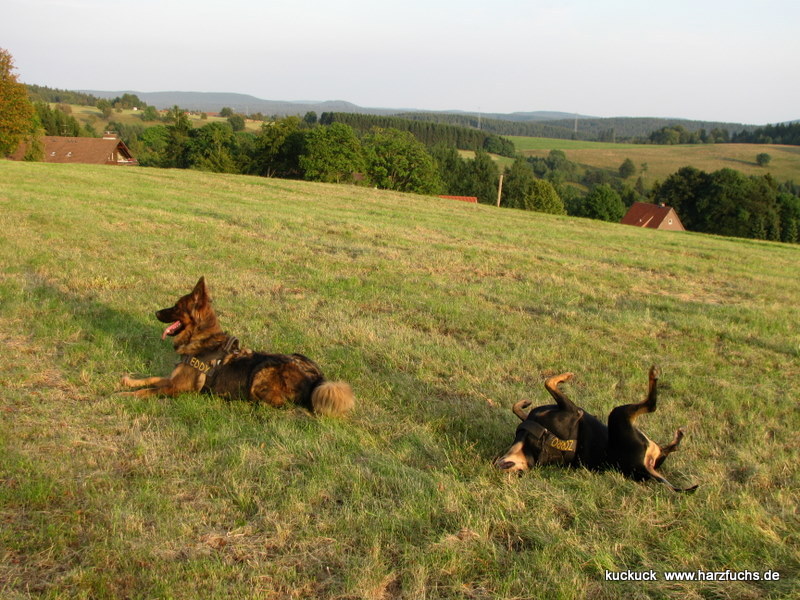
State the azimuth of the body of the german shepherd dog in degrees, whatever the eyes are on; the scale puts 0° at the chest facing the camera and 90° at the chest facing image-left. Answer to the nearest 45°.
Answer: approximately 90°

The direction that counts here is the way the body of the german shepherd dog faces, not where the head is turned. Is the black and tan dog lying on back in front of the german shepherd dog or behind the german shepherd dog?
behind
